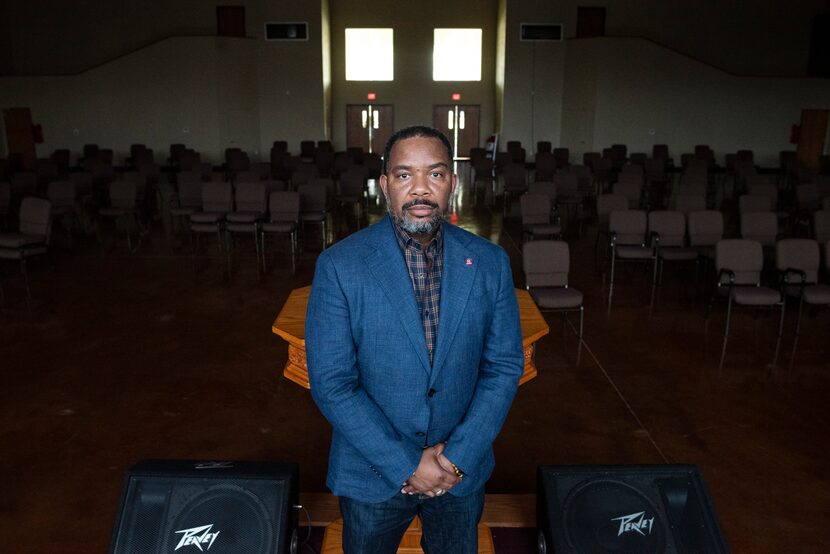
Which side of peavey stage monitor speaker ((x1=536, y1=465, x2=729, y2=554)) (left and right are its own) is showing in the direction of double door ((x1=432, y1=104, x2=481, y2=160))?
back

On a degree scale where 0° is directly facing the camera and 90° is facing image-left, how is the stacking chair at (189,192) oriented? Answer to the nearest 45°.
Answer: approximately 45°

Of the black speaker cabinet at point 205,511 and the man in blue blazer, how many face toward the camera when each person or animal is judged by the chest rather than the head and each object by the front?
2

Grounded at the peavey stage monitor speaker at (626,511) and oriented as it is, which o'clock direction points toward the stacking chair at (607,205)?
The stacking chair is roughly at 6 o'clock from the peavey stage monitor speaker.

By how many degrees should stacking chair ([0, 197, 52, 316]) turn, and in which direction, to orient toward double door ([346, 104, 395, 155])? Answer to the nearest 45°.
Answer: approximately 180°

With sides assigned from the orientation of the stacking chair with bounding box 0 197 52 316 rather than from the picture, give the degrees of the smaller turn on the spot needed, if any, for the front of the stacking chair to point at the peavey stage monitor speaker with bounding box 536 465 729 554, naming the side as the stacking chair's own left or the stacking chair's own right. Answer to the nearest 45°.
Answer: approximately 45° to the stacking chair's own left

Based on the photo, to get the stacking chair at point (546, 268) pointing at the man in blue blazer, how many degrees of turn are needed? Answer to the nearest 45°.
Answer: approximately 45° to its right

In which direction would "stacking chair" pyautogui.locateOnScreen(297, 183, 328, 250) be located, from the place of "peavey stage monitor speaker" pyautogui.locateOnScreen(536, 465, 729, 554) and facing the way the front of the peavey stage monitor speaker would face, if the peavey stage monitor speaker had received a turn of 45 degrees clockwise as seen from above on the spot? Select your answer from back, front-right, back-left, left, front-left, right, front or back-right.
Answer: right

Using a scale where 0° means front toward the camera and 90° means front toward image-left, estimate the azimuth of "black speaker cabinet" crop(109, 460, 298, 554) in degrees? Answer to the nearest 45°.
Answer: approximately 0°

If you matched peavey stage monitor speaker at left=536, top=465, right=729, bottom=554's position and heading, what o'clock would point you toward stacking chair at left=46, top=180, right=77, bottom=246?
The stacking chair is roughly at 4 o'clock from the peavey stage monitor speaker.

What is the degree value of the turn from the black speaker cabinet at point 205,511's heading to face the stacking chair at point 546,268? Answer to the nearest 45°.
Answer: approximately 135° to its left

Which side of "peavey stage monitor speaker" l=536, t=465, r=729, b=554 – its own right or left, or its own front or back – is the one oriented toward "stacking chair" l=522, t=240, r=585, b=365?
back
